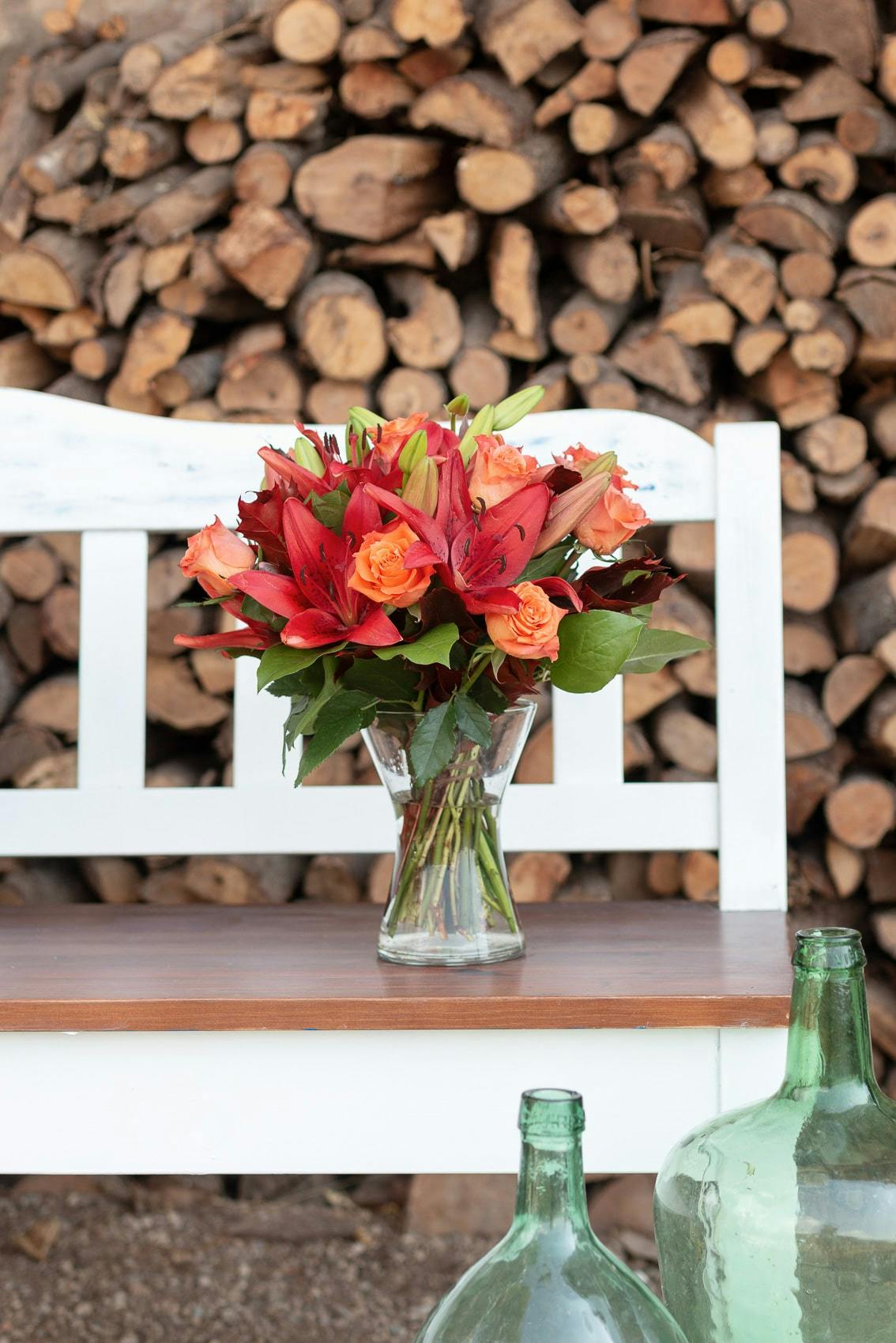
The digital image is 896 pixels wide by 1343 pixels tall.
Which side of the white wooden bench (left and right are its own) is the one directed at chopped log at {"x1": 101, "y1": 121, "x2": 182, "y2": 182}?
back

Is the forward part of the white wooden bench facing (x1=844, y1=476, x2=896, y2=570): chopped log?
no

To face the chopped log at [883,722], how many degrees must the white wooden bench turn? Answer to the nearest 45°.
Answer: approximately 135° to its left

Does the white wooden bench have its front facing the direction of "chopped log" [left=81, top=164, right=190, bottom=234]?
no

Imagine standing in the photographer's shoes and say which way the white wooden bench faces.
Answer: facing the viewer

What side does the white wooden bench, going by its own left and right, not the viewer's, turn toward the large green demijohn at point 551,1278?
front

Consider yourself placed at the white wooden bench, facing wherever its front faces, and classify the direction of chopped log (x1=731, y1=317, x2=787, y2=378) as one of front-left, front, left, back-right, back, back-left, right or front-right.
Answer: back-left

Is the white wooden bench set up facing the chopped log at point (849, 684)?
no

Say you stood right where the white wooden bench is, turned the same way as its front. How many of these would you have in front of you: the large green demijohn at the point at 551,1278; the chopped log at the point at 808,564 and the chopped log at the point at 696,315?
1

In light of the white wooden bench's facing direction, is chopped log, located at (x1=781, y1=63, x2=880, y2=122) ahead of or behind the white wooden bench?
behind

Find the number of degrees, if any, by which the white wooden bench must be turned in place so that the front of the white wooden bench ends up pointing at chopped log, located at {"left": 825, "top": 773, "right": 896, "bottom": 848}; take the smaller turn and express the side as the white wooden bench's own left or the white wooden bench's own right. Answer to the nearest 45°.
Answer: approximately 135° to the white wooden bench's own left

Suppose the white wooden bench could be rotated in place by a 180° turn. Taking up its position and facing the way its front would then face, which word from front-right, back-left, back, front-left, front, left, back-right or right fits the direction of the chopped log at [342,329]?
front
